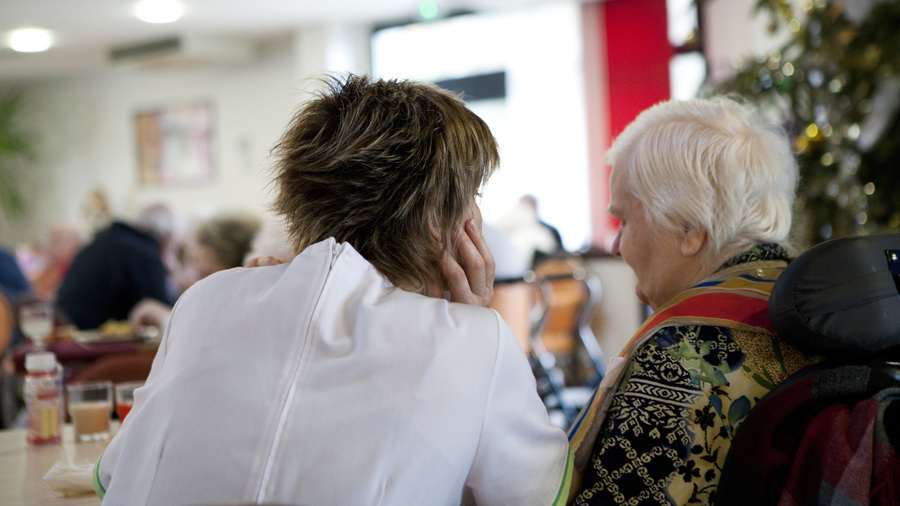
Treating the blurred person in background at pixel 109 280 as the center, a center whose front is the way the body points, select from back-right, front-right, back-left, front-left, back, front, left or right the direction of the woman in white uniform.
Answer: back-right

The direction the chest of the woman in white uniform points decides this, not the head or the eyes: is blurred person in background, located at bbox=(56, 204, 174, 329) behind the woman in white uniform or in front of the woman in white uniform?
in front

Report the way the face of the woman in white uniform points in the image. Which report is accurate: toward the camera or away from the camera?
away from the camera

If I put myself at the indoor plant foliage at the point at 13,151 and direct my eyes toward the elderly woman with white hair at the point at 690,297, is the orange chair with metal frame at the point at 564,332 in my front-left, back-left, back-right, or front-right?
front-left

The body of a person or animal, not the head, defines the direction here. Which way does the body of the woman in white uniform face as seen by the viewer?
away from the camera

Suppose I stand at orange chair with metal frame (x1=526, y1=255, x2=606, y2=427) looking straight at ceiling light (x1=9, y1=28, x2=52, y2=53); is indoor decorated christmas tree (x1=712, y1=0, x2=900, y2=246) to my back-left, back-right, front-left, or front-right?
back-left

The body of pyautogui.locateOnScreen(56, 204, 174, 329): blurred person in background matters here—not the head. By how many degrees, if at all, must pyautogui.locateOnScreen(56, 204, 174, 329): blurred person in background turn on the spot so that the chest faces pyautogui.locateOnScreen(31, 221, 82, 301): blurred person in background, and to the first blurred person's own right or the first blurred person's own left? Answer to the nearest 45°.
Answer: approximately 45° to the first blurred person's own left

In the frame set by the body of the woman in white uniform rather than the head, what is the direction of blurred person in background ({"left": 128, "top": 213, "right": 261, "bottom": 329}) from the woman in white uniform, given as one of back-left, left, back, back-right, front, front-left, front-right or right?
front

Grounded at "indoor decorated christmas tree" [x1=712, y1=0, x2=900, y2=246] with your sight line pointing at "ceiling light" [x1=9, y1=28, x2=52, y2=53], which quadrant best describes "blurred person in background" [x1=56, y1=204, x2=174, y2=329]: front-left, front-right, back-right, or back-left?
front-left

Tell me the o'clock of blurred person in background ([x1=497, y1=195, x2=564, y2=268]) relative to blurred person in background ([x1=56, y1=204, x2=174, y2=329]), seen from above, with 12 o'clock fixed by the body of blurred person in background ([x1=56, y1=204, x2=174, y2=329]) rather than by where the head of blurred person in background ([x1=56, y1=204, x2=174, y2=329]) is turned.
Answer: blurred person in background ([x1=497, y1=195, x2=564, y2=268]) is roughly at 1 o'clock from blurred person in background ([x1=56, y1=204, x2=174, y2=329]).

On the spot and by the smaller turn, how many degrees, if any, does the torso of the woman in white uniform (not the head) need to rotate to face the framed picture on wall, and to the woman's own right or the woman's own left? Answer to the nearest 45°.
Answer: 0° — they already face it

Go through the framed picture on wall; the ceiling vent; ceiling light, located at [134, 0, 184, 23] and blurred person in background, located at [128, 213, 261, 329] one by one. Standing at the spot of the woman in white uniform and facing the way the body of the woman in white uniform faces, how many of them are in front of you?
4

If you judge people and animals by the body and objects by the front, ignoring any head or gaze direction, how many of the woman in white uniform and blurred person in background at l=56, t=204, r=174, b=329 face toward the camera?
0

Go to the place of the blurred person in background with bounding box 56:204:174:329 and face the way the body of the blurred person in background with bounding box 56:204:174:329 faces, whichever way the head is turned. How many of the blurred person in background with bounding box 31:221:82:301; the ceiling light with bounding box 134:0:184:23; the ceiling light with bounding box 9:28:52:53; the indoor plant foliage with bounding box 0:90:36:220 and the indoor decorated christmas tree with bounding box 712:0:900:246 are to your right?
1

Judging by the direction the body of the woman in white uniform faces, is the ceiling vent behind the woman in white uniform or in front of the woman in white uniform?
in front
